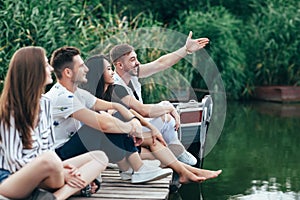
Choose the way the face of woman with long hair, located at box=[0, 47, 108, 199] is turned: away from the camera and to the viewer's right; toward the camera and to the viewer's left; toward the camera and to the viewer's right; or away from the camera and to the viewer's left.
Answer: away from the camera and to the viewer's right

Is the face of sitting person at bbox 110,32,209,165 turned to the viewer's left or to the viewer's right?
to the viewer's right

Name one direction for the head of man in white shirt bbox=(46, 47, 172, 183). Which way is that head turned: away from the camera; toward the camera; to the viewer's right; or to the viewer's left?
to the viewer's right

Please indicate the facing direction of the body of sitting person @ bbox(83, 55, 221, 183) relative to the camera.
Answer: to the viewer's right

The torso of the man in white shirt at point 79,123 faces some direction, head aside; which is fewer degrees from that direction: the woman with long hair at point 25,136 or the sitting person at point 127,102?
the sitting person

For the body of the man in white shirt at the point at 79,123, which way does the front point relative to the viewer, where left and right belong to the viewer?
facing to the right of the viewer

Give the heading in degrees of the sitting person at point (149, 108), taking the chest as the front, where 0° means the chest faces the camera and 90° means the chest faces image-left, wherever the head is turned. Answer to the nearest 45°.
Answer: approximately 270°

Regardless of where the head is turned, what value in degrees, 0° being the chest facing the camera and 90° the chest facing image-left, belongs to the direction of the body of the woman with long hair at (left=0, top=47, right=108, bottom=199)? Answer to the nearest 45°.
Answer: approximately 270°

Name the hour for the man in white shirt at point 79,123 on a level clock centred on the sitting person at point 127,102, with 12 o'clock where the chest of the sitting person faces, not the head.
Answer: The man in white shirt is roughly at 4 o'clock from the sitting person.
